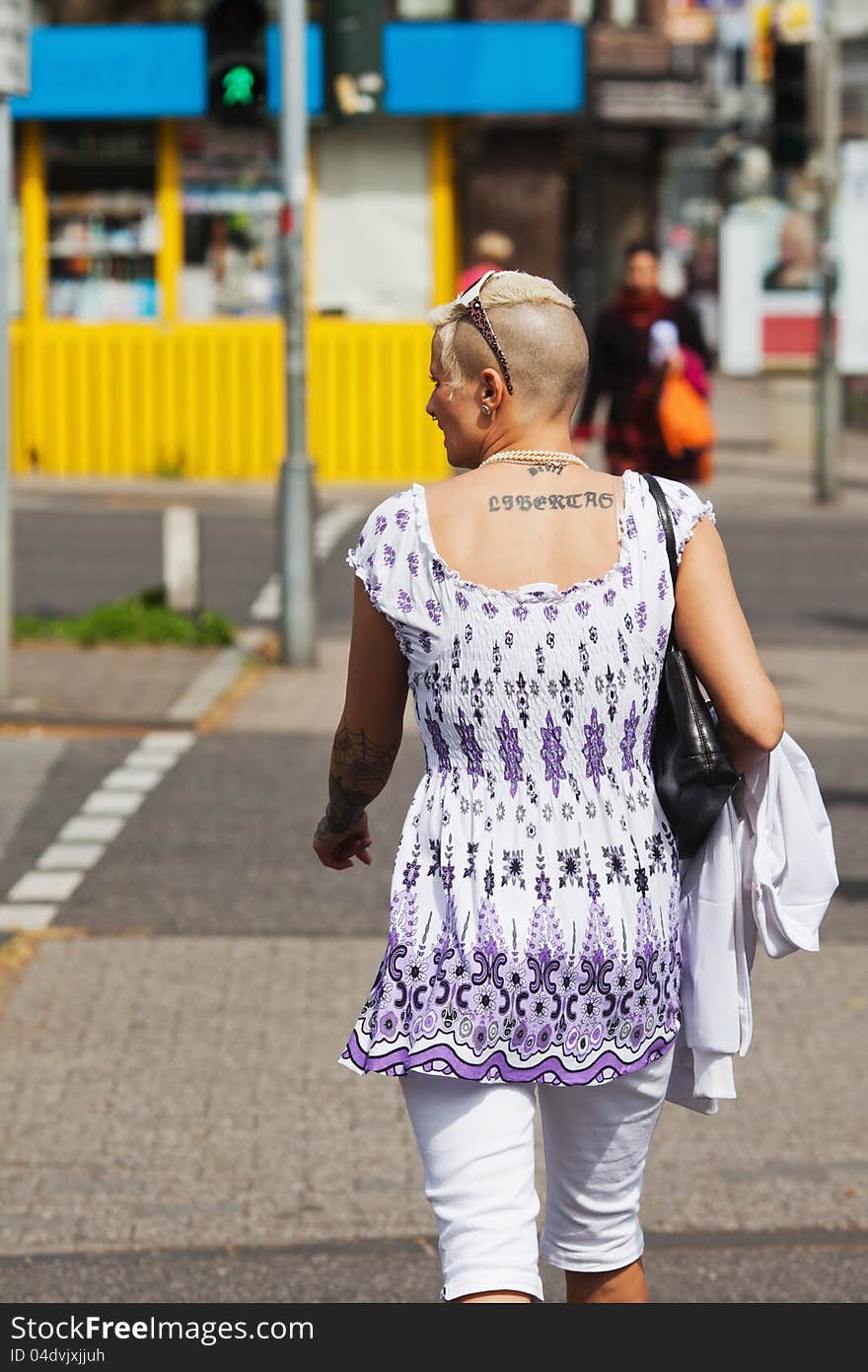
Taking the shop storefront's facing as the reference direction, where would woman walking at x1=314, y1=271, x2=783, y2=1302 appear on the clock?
The woman walking is roughly at 12 o'clock from the shop storefront.

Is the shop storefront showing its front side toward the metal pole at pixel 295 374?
yes

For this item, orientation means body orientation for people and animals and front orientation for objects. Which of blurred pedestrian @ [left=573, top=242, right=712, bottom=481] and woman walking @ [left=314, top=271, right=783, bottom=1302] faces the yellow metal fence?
the woman walking

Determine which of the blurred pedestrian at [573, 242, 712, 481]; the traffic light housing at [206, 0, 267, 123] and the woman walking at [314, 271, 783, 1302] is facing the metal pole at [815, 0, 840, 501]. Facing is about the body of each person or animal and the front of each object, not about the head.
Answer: the woman walking

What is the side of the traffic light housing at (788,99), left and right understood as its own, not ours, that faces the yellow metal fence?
right
